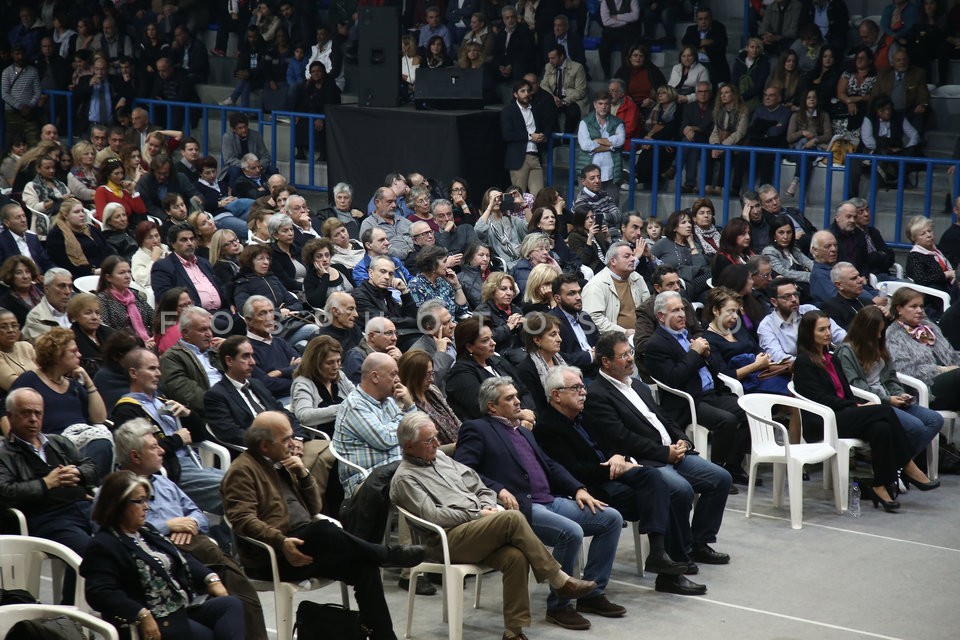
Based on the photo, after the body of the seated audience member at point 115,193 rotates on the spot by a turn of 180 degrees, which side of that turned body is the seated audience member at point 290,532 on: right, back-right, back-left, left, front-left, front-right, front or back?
back-left

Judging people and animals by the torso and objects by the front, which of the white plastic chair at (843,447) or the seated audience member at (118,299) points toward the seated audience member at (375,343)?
the seated audience member at (118,299)

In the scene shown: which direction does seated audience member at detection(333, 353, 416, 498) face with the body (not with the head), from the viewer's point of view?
to the viewer's right

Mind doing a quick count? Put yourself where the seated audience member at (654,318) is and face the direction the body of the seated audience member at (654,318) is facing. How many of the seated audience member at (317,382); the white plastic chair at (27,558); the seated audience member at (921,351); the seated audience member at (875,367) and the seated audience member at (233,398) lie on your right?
3

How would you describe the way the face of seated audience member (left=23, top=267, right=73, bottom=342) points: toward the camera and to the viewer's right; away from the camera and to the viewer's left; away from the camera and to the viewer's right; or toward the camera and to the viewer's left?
toward the camera and to the viewer's right

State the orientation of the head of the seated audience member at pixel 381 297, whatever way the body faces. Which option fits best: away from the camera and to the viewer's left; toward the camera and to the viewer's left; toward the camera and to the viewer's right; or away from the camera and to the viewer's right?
toward the camera and to the viewer's right

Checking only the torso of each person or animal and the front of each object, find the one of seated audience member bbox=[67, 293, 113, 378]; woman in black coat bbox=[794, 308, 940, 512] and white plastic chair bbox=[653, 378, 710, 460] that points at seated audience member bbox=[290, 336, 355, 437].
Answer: seated audience member bbox=[67, 293, 113, 378]
